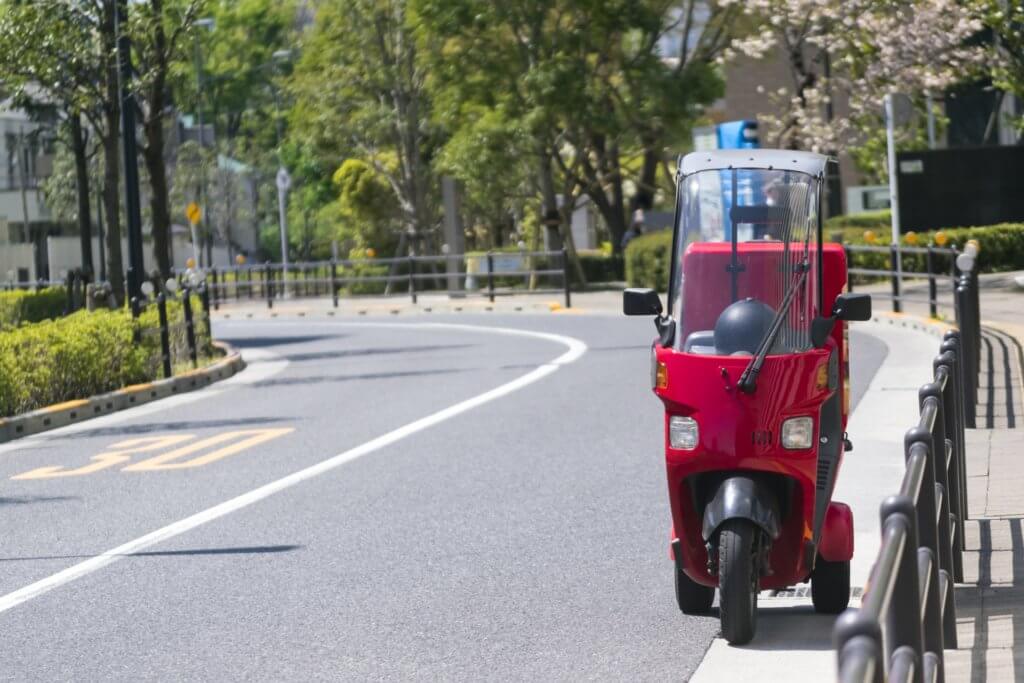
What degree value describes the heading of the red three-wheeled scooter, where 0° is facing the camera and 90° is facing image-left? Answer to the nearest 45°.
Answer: approximately 0°

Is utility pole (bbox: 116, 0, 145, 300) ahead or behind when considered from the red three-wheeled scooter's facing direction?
behind

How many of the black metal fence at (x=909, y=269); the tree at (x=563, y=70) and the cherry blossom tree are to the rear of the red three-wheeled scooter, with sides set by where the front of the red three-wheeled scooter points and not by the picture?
3

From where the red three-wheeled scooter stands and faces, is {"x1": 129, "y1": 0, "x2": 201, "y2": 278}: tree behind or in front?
behind

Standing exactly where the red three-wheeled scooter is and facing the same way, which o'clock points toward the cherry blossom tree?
The cherry blossom tree is roughly at 6 o'clock from the red three-wheeled scooter.

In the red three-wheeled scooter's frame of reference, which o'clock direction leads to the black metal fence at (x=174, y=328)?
The black metal fence is roughly at 5 o'clock from the red three-wheeled scooter.

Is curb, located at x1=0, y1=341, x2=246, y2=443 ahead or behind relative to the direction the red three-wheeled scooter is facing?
behind

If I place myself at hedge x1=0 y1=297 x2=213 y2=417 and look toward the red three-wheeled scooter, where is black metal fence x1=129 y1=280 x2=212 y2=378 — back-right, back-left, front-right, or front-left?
back-left

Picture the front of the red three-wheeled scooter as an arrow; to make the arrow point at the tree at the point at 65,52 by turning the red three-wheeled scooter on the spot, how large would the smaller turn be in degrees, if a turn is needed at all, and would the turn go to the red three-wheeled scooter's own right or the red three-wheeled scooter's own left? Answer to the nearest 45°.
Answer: approximately 135° to the red three-wheeled scooter's own right

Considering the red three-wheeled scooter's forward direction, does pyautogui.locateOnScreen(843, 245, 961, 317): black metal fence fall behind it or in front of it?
behind
